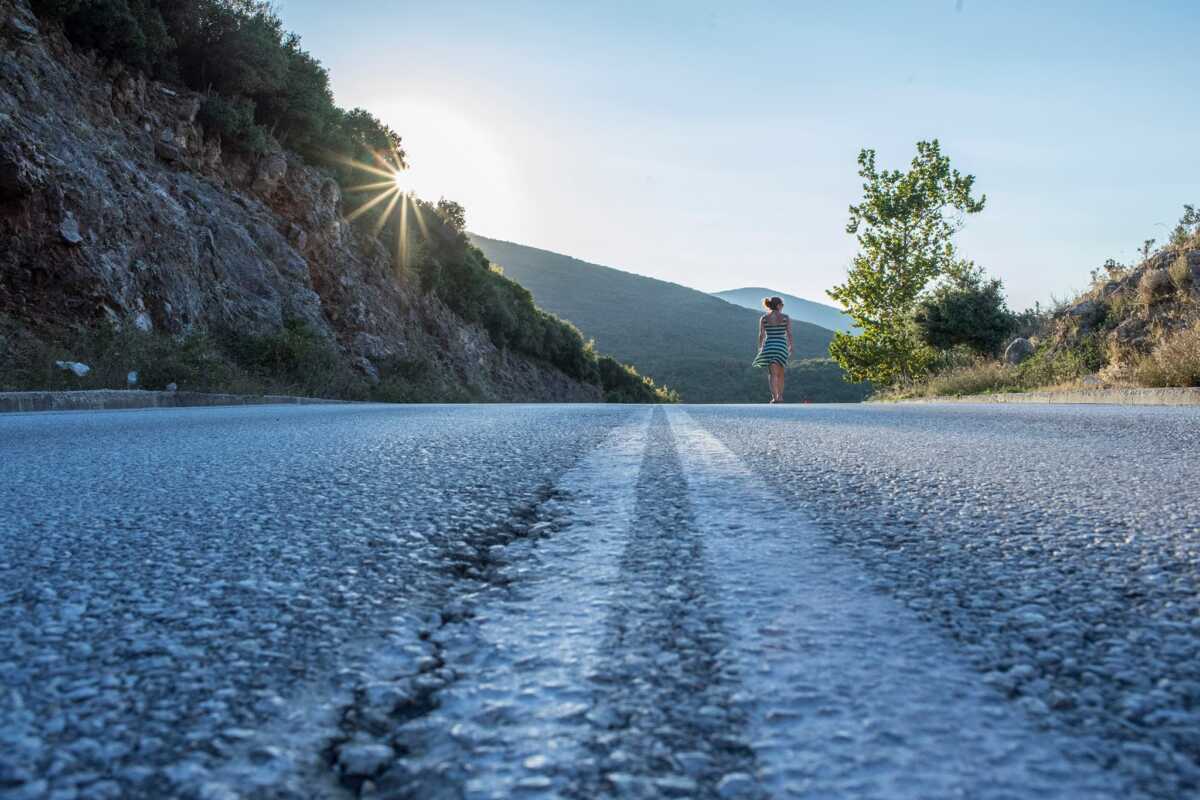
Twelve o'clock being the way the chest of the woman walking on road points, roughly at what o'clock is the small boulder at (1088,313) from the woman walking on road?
The small boulder is roughly at 2 o'clock from the woman walking on road.

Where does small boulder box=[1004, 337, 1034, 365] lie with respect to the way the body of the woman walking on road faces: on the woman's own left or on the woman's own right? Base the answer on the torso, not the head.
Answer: on the woman's own right

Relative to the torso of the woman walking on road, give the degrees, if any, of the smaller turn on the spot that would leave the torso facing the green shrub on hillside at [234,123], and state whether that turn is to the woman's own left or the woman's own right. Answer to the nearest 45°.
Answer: approximately 90° to the woman's own left

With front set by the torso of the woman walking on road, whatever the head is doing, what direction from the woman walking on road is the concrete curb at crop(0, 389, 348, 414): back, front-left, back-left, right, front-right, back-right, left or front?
back-left

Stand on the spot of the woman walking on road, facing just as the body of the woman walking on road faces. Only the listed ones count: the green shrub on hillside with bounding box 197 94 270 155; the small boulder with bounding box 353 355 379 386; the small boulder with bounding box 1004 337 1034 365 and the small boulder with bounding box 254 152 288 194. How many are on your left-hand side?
3

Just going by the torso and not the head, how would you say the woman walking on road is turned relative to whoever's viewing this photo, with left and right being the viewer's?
facing away from the viewer

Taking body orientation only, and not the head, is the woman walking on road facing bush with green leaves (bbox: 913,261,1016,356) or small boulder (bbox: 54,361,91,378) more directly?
the bush with green leaves

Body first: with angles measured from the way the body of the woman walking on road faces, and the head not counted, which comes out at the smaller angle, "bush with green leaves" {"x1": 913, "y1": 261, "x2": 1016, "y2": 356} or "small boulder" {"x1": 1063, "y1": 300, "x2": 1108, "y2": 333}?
the bush with green leaves

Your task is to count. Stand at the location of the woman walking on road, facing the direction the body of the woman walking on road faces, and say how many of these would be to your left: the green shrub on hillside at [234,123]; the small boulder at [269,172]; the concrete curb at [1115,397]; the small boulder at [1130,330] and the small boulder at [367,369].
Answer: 3

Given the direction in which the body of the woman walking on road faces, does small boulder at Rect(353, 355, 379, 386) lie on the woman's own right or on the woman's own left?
on the woman's own left

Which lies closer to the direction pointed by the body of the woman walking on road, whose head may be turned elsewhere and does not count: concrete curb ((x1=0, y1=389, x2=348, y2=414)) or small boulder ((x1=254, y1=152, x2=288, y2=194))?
the small boulder

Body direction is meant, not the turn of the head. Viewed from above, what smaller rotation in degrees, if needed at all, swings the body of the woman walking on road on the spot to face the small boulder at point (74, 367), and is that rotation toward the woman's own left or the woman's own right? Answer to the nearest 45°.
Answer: approximately 135° to the woman's own left
